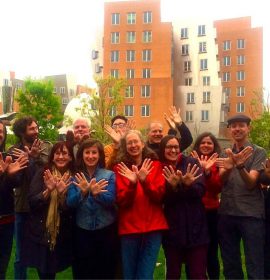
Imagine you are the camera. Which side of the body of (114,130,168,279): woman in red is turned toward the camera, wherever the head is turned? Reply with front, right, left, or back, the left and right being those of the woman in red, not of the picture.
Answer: front

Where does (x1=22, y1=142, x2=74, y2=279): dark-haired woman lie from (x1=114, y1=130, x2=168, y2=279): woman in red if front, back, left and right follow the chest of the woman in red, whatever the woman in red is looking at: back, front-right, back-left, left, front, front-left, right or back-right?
right

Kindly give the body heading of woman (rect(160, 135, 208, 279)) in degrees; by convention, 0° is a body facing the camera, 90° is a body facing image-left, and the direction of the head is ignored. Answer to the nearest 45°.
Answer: approximately 0°

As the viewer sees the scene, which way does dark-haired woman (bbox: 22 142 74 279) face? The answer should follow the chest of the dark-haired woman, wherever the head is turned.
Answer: toward the camera

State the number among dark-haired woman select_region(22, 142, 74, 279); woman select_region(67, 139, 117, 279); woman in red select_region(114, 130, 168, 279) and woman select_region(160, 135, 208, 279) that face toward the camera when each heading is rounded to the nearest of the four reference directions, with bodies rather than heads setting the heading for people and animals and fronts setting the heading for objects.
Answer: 4

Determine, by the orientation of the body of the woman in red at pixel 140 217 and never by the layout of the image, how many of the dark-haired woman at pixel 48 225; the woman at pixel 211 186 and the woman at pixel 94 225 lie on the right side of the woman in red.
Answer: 2

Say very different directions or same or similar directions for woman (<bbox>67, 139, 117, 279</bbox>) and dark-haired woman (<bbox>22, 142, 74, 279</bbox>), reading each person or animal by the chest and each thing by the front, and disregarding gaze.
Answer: same or similar directions

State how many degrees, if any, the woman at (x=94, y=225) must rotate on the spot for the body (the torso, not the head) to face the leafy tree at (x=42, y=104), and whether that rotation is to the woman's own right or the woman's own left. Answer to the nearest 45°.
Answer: approximately 180°

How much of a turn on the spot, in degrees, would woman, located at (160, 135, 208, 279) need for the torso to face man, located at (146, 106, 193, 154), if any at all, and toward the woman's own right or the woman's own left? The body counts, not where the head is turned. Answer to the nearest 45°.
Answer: approximately 180°

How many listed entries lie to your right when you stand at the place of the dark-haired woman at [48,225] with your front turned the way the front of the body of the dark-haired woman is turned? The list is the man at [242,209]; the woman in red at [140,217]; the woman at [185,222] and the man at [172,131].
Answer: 0

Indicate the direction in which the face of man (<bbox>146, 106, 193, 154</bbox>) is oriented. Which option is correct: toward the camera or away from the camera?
toward the camera

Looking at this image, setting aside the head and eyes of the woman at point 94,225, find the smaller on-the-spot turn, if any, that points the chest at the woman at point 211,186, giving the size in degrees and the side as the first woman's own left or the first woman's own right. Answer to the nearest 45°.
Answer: approximately 90° to the first woman's own left

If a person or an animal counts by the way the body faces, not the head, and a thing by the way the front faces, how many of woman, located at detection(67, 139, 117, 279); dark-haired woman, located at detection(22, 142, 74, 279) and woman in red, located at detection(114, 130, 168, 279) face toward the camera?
3

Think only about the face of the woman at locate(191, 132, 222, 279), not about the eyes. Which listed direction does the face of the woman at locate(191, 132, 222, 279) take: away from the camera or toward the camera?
toward the camera
